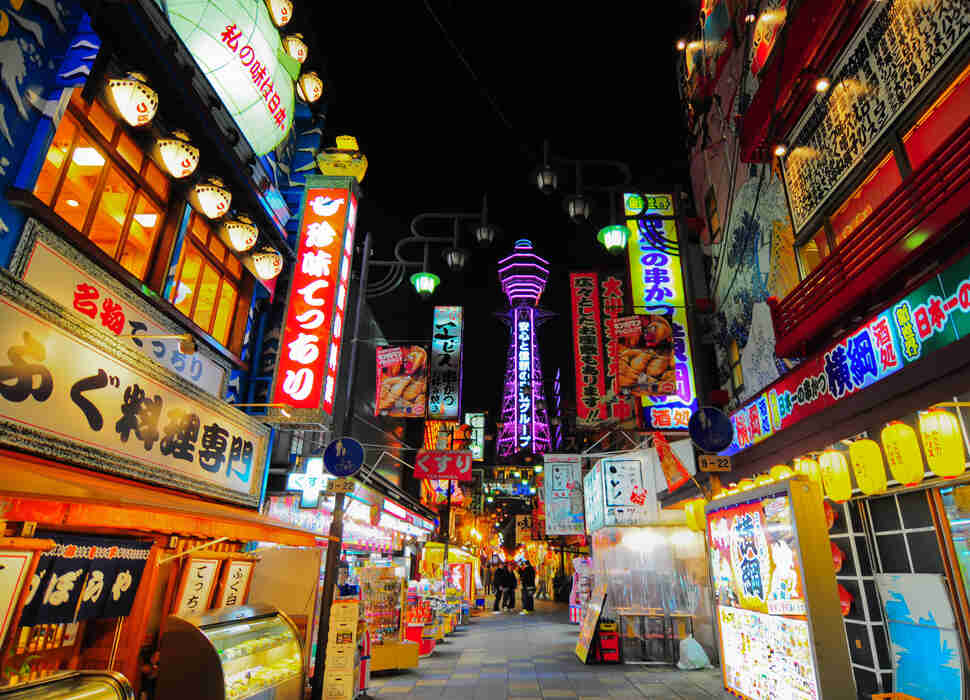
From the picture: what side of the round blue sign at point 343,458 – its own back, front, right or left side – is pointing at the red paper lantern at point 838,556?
left

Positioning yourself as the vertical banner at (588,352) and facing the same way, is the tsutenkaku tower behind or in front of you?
behind

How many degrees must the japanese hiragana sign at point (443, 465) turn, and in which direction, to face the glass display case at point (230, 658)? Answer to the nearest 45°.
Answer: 0° — it already faces it

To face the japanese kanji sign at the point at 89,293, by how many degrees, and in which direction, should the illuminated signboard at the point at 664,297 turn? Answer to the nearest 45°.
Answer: approximately 45° to its right

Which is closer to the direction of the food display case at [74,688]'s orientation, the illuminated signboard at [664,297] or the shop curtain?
the illuminated signboard

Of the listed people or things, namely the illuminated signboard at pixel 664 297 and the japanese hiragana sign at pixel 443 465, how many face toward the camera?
2

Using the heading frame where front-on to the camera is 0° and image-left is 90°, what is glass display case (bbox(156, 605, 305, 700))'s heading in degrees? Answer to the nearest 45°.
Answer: approximately 315°

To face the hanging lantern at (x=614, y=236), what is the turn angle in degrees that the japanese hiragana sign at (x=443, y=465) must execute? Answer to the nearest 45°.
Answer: approximately 45° to its left

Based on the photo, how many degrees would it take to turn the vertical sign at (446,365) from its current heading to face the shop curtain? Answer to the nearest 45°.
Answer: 0° — it already faces it
